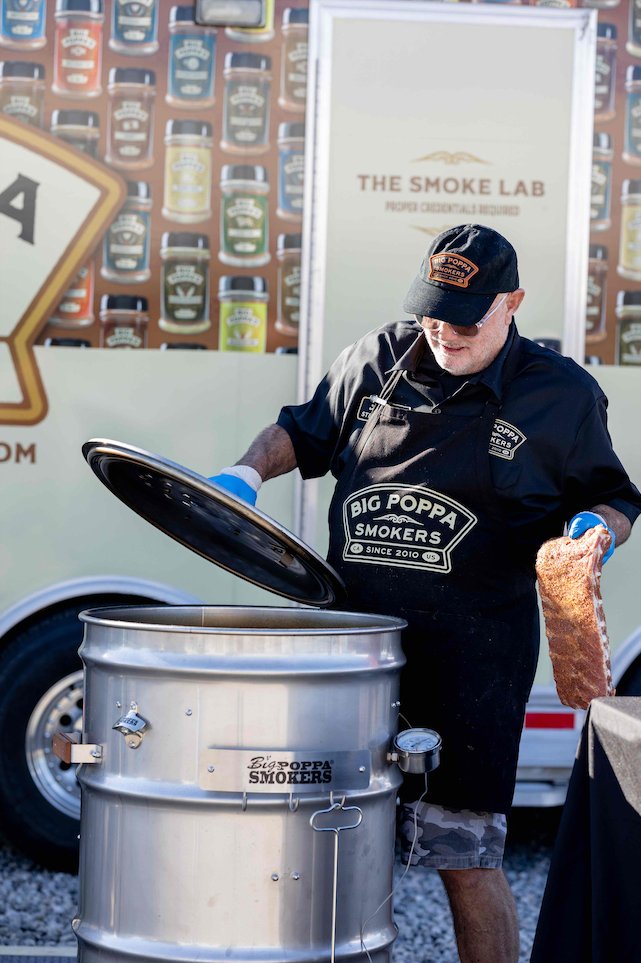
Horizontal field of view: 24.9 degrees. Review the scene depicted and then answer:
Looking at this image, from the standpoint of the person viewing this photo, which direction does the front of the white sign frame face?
facing the viewer

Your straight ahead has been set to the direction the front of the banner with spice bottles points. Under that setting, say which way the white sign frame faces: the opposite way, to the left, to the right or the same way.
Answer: the same way

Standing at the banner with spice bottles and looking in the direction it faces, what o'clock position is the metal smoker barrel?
The metal smoker barrel is roughly at 12 o'clock from the banner with spice bottles.

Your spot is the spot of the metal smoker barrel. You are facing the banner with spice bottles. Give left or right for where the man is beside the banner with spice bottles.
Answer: right

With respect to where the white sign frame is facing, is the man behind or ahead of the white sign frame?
ahead

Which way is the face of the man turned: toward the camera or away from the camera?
toward the camera

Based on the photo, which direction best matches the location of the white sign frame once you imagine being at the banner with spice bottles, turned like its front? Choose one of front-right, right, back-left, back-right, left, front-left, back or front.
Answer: left

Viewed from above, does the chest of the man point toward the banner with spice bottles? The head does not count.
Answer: no

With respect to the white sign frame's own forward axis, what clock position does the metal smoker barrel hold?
The metal smoker barrel is roughly at 12 o'clock from the white sign frame.

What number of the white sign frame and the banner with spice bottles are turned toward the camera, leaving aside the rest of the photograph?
2

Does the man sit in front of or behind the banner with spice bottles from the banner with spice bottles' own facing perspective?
in front

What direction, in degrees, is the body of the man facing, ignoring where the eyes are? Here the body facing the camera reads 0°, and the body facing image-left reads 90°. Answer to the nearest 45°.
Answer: approximately 45°

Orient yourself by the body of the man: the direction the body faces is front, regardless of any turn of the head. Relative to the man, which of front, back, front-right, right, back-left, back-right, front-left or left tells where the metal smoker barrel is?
front

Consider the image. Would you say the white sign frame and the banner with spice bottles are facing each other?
no
